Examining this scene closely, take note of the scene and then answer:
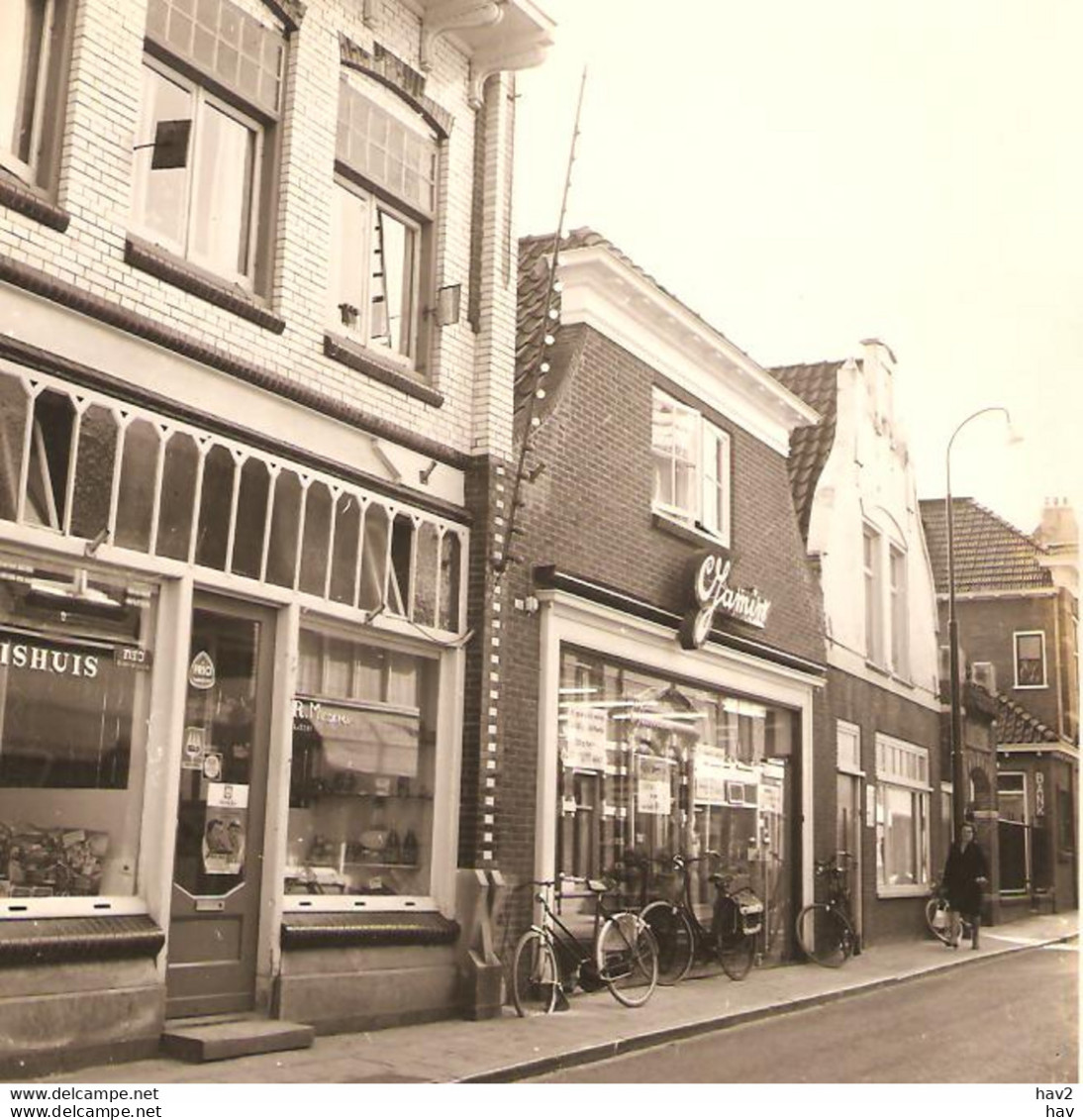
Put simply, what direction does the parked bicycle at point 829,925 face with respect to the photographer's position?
facing the viewer and to the left of the viewer

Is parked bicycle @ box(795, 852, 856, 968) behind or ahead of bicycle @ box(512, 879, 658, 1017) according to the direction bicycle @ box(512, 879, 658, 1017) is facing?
behind

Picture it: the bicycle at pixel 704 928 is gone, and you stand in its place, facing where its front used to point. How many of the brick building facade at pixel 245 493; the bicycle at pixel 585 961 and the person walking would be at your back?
1

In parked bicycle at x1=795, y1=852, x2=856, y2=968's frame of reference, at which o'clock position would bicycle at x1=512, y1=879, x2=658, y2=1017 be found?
The bicycle is roughly at 11 o'clock from the parked bicycle.

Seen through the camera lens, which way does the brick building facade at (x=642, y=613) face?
facing the viewer and to the right of the viewer

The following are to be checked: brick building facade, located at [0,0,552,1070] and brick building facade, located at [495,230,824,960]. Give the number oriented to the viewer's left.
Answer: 0

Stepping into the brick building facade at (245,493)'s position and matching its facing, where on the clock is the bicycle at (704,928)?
The bicycle is roughly at 9 o'clock from the brick building facade.

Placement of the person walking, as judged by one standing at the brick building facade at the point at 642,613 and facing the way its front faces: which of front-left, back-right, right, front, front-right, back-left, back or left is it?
left

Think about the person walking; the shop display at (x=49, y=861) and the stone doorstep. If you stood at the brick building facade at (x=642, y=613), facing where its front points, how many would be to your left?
1

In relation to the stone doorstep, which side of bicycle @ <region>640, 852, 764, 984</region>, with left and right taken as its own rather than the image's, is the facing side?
front

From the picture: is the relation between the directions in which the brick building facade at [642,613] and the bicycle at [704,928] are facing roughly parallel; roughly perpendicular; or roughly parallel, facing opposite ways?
roughly perpendicular
